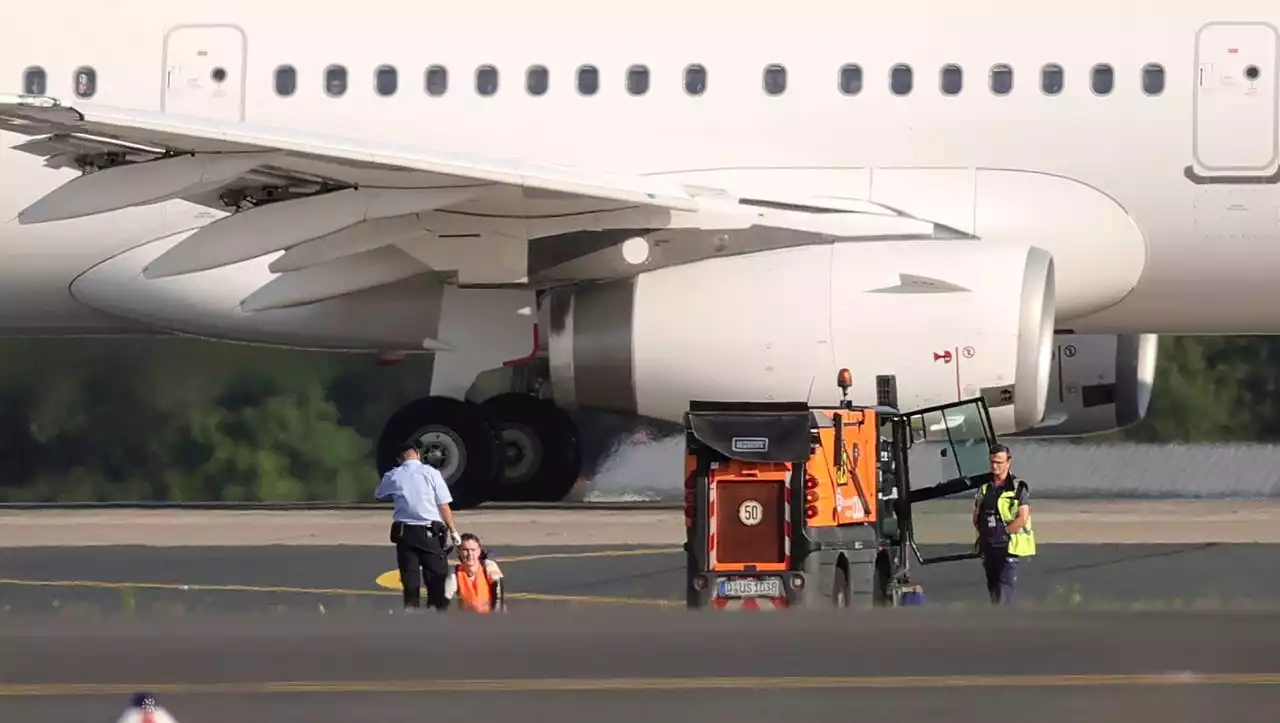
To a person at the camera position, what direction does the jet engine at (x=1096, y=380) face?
facing to the right of the viewer

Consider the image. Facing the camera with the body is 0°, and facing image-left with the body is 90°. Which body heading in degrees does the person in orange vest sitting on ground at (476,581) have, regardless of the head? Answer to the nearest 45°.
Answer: approximately 0°

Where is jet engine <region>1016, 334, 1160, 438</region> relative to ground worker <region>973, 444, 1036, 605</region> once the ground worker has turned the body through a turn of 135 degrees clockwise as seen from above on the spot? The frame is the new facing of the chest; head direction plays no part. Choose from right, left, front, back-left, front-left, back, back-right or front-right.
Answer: front

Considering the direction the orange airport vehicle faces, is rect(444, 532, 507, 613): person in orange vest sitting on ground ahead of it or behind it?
behind

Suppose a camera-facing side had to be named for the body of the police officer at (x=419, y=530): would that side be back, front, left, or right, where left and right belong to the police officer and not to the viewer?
back

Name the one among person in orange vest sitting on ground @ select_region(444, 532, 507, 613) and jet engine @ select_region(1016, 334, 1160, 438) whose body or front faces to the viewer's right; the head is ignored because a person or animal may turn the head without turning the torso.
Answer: the jet engine

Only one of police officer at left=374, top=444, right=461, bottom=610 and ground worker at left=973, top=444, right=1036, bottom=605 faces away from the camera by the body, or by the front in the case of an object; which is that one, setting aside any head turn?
police officer at left=374, top=444, right=461, bottom=610

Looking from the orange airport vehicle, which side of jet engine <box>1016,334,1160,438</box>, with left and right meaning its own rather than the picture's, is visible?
right

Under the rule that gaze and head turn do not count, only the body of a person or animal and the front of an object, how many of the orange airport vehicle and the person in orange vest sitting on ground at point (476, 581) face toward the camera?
1

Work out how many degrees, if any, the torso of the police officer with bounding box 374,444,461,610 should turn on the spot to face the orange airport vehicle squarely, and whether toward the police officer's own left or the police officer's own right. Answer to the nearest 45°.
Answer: approximately 135° to the police officer's own right
